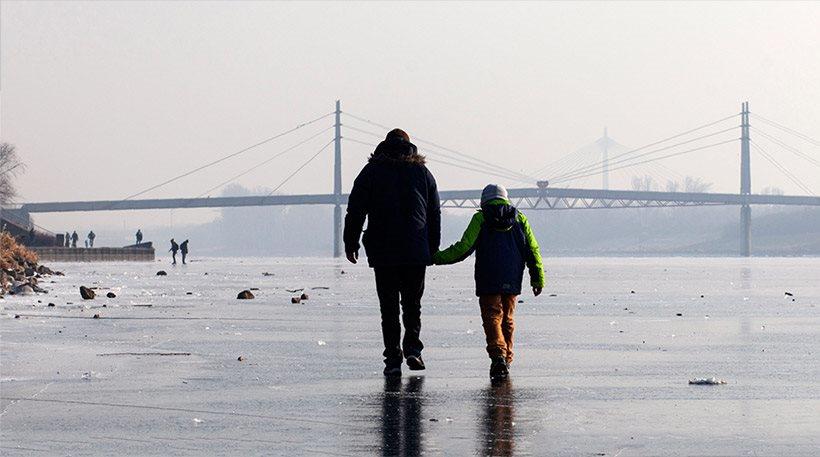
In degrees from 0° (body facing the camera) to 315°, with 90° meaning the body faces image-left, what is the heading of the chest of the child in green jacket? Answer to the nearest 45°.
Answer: approximately 180°

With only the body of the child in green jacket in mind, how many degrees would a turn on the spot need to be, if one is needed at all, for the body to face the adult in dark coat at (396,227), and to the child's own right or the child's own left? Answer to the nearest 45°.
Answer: approximately 90° to the child's own left

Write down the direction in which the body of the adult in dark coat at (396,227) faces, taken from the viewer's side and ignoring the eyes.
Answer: away from the camera

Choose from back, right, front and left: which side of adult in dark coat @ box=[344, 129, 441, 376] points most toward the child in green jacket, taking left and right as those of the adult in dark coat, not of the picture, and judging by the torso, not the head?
right

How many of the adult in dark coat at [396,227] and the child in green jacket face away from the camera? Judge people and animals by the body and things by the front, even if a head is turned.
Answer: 2

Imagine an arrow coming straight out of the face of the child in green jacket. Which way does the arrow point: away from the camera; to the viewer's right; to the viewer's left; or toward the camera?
away from the camera
